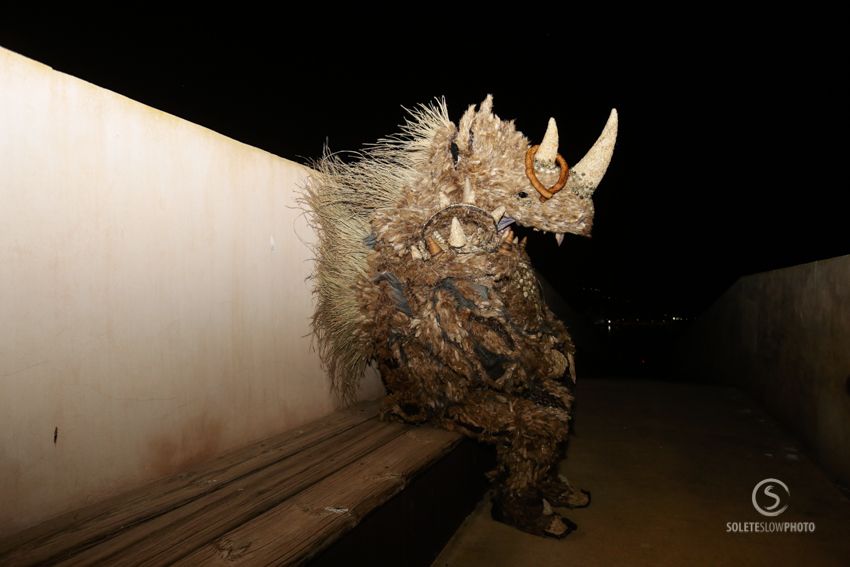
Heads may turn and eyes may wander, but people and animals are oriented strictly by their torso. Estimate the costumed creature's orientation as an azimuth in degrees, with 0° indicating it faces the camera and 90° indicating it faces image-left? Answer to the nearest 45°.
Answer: approximately 270°
